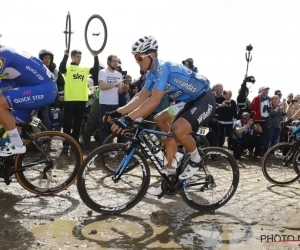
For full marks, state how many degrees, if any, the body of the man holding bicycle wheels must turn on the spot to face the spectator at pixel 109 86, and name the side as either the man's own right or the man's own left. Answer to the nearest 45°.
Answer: approximately 90° to the man's own left

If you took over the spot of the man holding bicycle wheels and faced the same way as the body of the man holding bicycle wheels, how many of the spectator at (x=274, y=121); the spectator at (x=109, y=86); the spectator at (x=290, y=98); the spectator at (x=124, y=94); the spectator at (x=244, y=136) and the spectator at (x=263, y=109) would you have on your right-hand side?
0

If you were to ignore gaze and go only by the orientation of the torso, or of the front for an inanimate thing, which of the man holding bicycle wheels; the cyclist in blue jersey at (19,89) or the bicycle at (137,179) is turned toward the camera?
the man holding bicycle wheels

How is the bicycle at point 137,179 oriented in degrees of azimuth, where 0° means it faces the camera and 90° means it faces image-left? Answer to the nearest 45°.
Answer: approximately 90°

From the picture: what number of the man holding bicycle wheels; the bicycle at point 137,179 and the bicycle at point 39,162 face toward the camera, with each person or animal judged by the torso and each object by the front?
1

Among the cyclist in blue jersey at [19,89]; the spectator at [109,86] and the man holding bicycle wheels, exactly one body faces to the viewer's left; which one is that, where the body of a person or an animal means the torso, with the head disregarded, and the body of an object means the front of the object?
the cyclist in blue jersey

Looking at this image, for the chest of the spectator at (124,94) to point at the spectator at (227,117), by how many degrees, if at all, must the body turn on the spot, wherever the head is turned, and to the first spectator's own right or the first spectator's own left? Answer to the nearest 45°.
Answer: approximately 135° to the first spectator's own left

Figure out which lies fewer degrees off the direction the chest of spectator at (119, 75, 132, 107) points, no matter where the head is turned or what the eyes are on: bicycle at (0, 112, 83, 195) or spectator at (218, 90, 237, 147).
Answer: the bicycle

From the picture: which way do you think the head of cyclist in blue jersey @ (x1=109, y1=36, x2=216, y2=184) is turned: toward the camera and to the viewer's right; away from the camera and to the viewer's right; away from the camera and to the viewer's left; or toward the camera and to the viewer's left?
toward the camera and to the viewer's left

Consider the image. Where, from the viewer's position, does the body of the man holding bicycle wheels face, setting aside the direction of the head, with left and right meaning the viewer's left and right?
facing the viewer

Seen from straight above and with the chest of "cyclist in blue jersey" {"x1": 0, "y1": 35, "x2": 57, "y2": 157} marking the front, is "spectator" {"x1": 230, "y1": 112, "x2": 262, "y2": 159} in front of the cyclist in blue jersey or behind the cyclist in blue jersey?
behind

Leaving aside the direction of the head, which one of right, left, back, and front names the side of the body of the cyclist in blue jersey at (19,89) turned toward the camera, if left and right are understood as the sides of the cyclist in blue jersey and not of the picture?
left

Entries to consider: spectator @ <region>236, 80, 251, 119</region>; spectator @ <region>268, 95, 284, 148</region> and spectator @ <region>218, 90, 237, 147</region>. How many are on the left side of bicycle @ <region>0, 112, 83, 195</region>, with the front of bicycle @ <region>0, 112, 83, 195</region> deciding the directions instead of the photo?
0

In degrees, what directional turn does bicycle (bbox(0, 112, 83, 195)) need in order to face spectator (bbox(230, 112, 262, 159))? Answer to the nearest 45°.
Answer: approximately 135° to its right

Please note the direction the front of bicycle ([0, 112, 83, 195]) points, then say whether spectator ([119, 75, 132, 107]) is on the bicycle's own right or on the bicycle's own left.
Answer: on the bicycle's own right

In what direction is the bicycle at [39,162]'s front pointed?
to the viewer's left

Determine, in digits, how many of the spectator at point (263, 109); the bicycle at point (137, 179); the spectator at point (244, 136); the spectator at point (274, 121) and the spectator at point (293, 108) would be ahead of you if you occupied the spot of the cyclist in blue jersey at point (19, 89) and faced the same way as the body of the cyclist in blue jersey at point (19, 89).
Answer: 0

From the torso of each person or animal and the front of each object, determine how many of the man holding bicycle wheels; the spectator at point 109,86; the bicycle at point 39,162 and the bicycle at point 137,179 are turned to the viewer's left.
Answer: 2

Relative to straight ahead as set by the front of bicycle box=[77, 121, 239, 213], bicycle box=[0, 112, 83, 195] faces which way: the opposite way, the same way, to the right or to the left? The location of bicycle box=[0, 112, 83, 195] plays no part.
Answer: the same way

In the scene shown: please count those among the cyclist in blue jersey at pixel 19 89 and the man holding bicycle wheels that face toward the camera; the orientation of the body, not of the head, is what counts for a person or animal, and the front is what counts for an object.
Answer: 1

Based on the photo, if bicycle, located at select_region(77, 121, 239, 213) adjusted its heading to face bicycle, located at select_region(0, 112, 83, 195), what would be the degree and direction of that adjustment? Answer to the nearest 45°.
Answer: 0° — it already faces it
